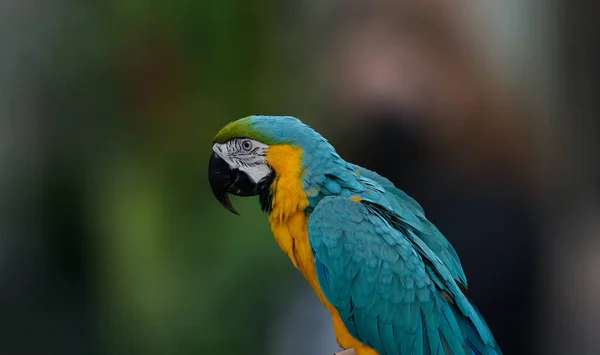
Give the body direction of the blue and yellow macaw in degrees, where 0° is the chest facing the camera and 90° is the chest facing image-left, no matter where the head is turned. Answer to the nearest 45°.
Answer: approximately 90°
